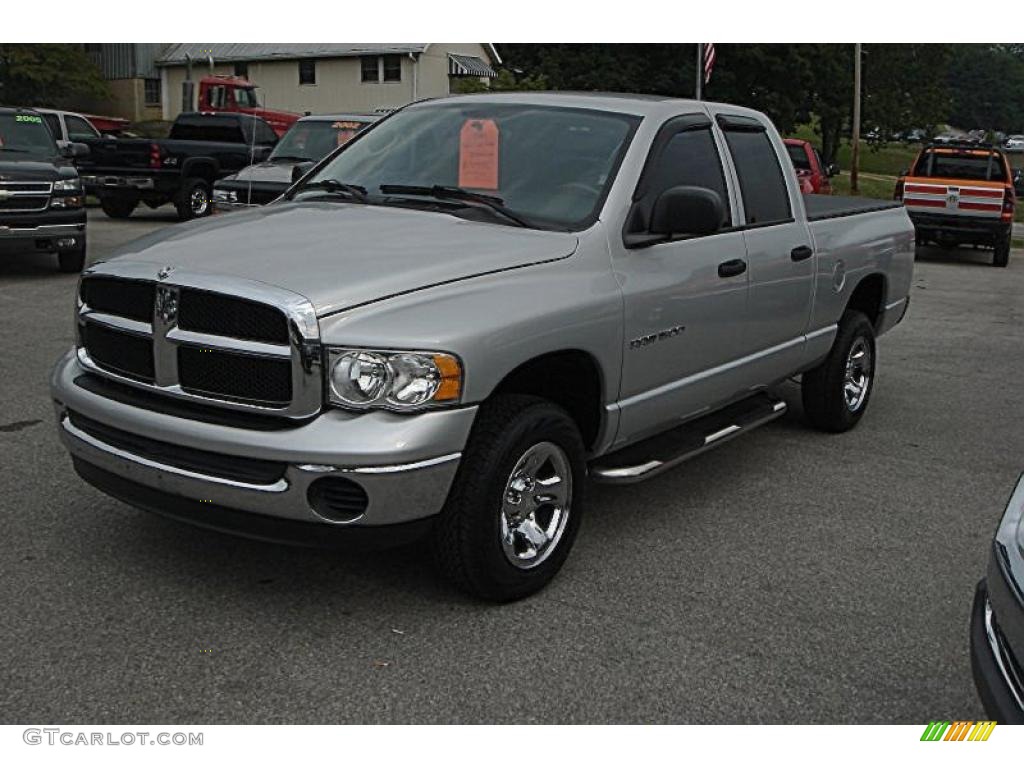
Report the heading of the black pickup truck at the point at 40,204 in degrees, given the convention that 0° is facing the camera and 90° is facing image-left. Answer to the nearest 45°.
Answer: approximately 0°

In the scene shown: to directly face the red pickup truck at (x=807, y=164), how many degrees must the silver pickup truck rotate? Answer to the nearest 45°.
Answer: approximately 135° to its right

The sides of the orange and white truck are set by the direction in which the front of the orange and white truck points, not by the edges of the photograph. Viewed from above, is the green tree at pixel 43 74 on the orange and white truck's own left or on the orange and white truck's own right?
on the orange and white truck's own left

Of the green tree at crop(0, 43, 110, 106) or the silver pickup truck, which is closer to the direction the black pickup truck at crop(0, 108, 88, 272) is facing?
the silver pickup truck

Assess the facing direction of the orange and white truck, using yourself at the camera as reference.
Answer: facing away from the viewer

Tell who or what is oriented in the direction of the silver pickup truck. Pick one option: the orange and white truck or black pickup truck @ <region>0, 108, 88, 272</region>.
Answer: the black pickup truck

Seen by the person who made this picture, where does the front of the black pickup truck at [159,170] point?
facing away from the viewer and to the right of the viewer

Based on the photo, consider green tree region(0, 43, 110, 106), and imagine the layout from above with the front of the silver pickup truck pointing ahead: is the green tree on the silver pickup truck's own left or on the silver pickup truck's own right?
on the silver pickup truck's own right
